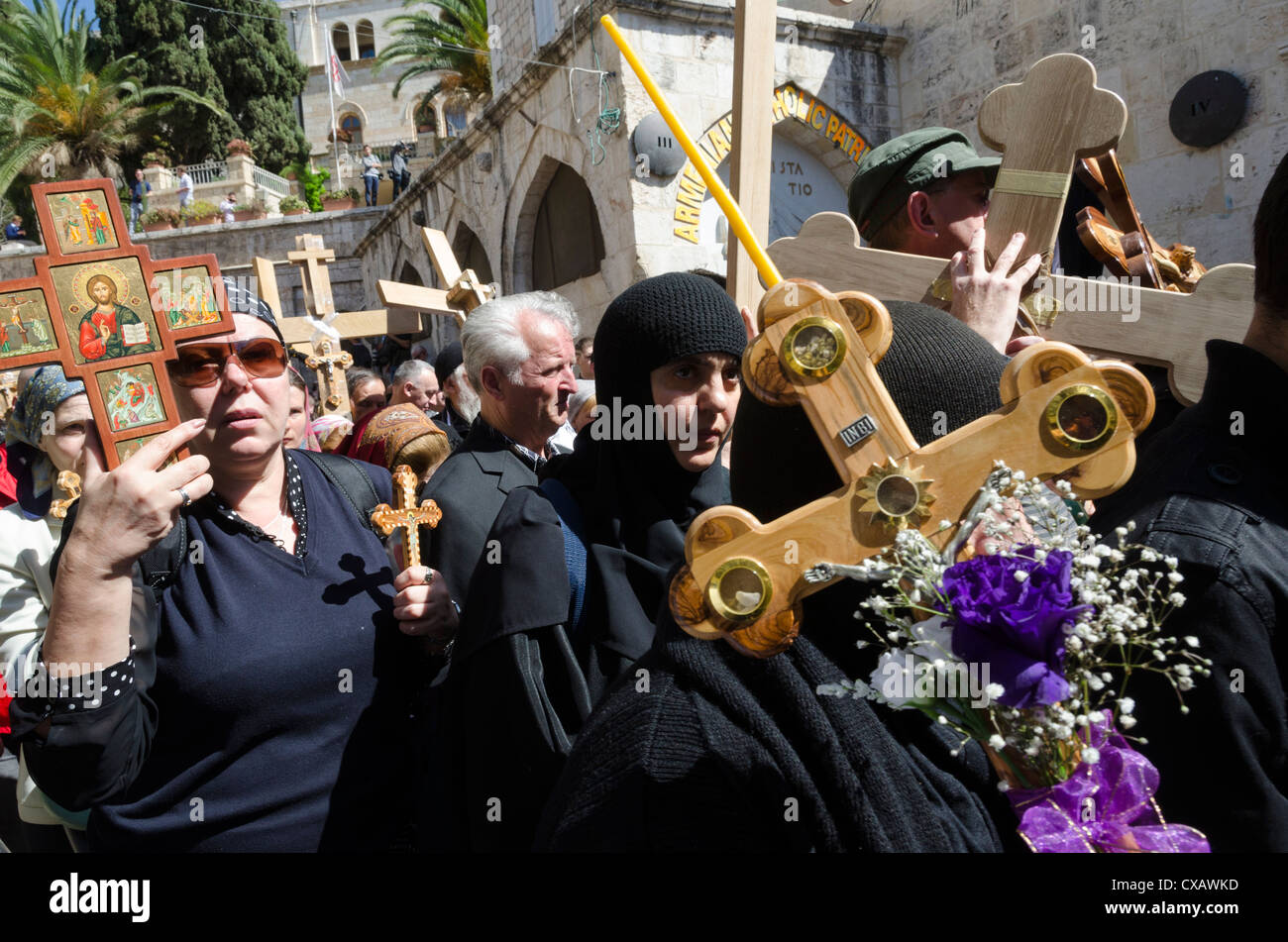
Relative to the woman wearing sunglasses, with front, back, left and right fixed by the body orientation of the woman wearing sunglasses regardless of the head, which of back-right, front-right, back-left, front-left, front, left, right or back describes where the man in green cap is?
left

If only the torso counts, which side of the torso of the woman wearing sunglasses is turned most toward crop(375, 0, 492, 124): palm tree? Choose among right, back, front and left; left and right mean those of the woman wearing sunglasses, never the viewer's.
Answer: back

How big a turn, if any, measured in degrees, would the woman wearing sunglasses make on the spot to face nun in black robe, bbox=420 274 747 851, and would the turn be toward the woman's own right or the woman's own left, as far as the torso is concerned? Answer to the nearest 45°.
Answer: approximately 90° to the woman's own left

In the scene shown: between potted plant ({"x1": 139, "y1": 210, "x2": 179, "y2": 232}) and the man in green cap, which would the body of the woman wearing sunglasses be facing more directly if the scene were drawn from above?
the man in green cap

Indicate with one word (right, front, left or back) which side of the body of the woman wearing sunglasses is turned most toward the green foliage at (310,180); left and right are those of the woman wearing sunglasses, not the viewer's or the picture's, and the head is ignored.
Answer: back

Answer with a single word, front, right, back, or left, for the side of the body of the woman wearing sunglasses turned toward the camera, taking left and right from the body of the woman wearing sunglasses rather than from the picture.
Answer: front

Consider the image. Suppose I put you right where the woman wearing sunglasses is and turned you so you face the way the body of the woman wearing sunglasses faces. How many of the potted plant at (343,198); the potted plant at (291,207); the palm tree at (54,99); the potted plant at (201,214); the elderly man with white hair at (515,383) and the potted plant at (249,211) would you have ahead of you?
0

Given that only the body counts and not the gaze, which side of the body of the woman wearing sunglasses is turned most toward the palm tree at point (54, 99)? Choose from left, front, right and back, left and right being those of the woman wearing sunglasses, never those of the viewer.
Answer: back

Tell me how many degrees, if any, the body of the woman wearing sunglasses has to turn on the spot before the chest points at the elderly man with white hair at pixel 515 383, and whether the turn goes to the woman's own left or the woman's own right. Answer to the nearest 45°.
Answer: approximately 135° to the woman's own left

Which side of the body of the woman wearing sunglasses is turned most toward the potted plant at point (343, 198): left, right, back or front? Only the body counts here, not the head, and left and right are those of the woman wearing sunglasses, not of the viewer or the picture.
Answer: back

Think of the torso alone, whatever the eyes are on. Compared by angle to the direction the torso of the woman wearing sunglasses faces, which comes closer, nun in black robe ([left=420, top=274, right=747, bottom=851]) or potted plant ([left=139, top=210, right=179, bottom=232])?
the nun in black robe

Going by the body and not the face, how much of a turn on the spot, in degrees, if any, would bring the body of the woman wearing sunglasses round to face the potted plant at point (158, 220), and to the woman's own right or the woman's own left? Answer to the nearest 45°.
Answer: approximately 180°

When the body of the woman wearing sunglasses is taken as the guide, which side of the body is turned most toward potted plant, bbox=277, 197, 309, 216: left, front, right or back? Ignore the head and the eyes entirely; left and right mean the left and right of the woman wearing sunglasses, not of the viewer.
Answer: back

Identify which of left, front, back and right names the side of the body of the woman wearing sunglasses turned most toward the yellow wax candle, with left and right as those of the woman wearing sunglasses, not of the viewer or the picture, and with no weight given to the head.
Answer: left

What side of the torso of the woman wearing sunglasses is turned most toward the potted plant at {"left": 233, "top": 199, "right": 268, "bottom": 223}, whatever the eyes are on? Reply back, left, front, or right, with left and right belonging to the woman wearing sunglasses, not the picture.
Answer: back

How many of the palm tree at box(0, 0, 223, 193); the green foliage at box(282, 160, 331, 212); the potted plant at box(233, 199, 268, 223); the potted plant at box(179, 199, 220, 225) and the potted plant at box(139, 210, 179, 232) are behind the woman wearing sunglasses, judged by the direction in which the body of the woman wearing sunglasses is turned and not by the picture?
5

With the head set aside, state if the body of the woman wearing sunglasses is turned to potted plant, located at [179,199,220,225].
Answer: no
